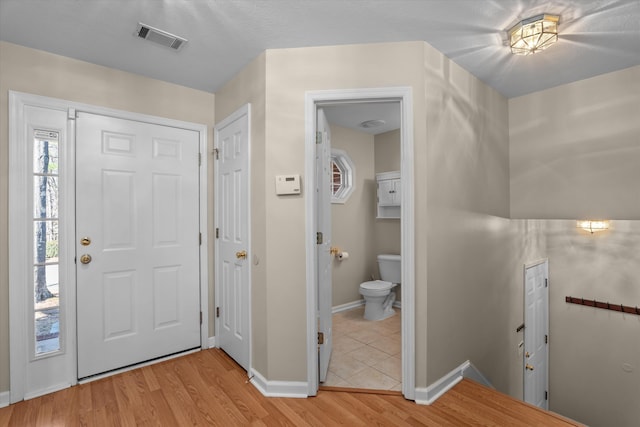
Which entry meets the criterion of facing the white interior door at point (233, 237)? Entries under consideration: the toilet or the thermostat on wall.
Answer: the toilet

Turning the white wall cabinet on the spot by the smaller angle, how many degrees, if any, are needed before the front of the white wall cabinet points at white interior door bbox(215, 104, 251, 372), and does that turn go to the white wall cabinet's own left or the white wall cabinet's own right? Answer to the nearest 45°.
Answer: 0° — it already faces it

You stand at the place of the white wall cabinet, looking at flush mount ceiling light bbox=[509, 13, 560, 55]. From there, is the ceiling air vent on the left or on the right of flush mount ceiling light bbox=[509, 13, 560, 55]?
right

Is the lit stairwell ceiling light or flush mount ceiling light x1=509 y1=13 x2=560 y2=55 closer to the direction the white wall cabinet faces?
the flush mount ceiling light

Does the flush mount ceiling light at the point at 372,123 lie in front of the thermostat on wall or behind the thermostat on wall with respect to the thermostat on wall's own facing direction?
behind

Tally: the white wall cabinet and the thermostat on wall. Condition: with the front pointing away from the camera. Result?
0

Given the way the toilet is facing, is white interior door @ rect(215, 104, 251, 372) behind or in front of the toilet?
in front
